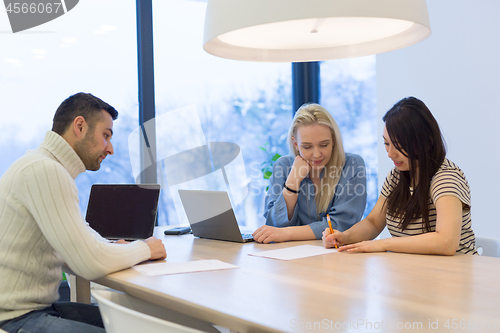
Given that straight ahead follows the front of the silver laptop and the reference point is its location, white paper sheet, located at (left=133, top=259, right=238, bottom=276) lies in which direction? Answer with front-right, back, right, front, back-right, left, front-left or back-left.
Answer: back-right

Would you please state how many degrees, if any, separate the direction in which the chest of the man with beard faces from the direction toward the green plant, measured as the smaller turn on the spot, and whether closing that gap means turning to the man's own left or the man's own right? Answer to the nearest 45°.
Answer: approximately 45° to the man's own left

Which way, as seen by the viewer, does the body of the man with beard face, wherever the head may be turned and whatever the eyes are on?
to the viewer's right

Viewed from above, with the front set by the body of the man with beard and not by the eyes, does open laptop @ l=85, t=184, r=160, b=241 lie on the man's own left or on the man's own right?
on the man's own left

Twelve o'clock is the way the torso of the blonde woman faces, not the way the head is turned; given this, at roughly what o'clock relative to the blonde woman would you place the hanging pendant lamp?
The hanging pendant lamp is roughly at 12 o'clock from the blonde woman.

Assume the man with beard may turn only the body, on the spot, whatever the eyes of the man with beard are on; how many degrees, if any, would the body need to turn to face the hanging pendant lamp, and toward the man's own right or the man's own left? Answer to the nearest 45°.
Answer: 0° — they already face it

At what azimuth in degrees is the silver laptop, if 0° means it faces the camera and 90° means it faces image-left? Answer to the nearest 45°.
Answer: approximately 225°

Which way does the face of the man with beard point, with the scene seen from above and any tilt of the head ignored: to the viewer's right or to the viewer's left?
to the viewer's right

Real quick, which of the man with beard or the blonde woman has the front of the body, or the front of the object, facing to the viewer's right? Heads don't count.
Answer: the man with beard
